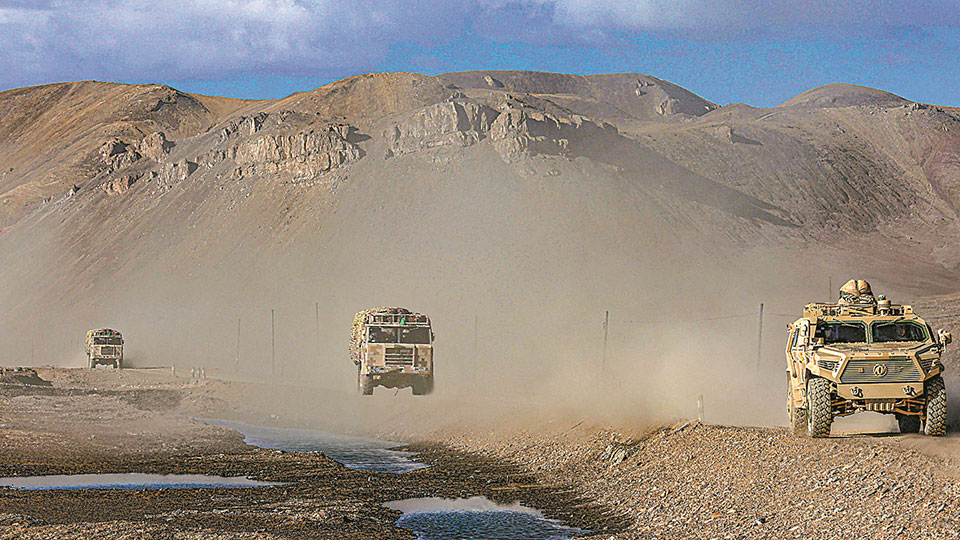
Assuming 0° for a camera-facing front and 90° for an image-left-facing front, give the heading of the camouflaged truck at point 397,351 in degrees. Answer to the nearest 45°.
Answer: approximately 0°

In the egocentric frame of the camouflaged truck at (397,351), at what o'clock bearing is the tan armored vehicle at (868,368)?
The tan armored vehicle is roughly at 11 o'clock from the camouflaged truck.

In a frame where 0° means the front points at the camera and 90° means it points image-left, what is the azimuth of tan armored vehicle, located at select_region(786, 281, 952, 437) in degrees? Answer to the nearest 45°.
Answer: approximately 0°

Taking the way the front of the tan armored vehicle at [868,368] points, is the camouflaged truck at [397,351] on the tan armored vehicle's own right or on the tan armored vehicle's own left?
on the tan armored vehicle's own right

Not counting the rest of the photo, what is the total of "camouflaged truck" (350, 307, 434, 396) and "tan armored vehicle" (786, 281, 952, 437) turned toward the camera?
2
